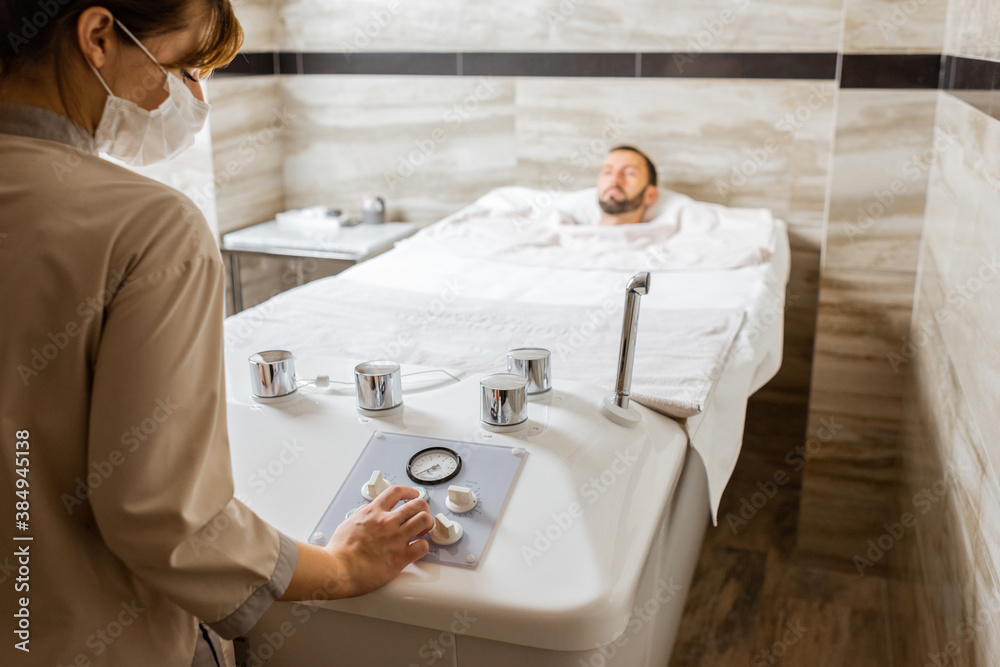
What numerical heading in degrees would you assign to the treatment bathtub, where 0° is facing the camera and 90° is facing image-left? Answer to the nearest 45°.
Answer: approximately 45°

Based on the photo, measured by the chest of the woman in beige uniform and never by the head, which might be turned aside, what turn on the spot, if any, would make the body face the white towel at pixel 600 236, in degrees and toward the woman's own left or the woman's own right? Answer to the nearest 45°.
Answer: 0° — they already face it

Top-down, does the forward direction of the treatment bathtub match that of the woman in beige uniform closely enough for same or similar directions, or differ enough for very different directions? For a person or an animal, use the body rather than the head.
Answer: very different directions

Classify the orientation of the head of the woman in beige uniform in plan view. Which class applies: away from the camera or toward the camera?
away from the camera

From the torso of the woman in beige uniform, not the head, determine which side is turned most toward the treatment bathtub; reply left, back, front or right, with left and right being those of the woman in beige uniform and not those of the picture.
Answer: front

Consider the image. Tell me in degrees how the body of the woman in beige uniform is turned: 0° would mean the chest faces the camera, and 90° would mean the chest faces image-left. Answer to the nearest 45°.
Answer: approximately 225°
